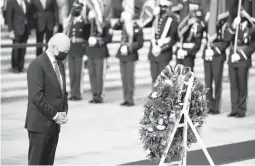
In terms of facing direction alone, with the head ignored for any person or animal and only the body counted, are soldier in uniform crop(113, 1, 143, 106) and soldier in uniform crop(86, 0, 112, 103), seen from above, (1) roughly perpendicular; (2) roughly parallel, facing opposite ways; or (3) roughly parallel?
roughly parallel

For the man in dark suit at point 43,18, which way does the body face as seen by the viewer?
toward the camera

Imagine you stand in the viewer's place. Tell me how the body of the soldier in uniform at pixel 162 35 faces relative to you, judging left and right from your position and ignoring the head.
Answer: facing the viewer and to the left of the viewer

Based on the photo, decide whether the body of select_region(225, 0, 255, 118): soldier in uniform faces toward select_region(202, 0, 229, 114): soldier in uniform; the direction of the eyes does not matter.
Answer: no

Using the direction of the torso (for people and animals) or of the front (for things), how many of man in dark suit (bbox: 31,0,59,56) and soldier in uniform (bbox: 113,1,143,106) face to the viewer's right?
0

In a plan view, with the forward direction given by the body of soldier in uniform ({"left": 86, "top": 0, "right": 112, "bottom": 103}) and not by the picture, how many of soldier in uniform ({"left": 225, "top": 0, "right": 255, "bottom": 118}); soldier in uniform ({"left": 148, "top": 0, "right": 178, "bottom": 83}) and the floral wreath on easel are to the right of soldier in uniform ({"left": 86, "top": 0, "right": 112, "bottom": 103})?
0

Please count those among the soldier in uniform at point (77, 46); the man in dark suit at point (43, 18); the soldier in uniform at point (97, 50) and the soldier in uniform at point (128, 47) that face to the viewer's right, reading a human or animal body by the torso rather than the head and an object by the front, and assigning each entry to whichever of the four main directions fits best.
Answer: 0

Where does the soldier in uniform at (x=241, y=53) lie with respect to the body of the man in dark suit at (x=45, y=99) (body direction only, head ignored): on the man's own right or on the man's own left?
on the man's own left

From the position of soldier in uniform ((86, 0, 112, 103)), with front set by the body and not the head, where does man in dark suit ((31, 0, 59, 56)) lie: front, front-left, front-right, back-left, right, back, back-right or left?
right

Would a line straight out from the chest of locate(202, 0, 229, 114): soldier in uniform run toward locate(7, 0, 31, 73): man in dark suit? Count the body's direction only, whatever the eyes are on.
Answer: no

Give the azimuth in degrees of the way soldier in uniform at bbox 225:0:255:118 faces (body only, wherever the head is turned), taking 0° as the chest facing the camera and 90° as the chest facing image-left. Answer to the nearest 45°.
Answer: approximately 45°

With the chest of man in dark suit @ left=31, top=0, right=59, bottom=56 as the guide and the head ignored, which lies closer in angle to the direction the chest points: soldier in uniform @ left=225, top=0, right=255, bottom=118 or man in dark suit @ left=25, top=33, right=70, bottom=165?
the man in dark suit

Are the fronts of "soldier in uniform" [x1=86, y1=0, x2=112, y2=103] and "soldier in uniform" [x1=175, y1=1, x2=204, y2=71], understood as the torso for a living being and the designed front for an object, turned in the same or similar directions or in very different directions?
same or similar directions

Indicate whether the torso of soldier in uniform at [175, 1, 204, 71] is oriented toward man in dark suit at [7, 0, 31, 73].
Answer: no

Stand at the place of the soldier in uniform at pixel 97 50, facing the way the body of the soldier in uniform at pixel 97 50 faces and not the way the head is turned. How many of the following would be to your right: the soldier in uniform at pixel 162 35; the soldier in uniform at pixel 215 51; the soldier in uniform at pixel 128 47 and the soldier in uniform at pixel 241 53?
0

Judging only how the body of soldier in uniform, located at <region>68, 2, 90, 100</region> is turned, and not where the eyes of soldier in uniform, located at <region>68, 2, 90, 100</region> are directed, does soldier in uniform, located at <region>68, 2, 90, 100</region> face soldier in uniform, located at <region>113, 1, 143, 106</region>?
no
